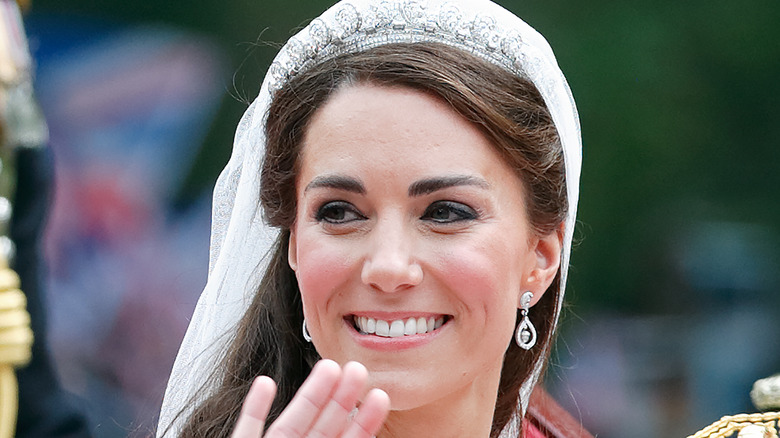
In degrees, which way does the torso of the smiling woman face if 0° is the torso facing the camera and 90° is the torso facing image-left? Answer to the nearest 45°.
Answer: approximately 0°
